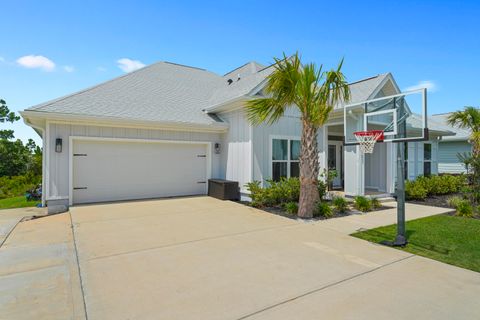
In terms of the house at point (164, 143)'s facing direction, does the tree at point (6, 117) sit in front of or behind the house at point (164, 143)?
behind

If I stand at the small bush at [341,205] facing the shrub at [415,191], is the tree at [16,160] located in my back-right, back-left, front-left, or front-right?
back-left

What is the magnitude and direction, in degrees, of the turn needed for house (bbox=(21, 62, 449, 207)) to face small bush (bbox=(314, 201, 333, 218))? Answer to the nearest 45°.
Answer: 0° — it already faces it

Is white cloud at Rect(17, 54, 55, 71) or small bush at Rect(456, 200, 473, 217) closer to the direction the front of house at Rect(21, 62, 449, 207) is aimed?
the small bush

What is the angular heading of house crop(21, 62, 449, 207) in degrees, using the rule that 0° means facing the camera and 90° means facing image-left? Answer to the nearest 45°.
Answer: approximately 315°

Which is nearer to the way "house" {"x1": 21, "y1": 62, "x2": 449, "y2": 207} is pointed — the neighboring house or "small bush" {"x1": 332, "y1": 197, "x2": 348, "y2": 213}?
the small bush

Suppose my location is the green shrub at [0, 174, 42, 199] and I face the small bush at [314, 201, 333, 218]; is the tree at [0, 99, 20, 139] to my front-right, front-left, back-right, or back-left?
back-left

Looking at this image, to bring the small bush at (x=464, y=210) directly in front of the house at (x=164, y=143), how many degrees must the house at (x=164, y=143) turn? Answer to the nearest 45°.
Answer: approximately 45° to its left

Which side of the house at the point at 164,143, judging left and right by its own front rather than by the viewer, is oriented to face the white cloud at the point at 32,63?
back

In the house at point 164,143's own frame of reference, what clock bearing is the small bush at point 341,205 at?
The small bush is roughly at 11 o'clock from the house.
